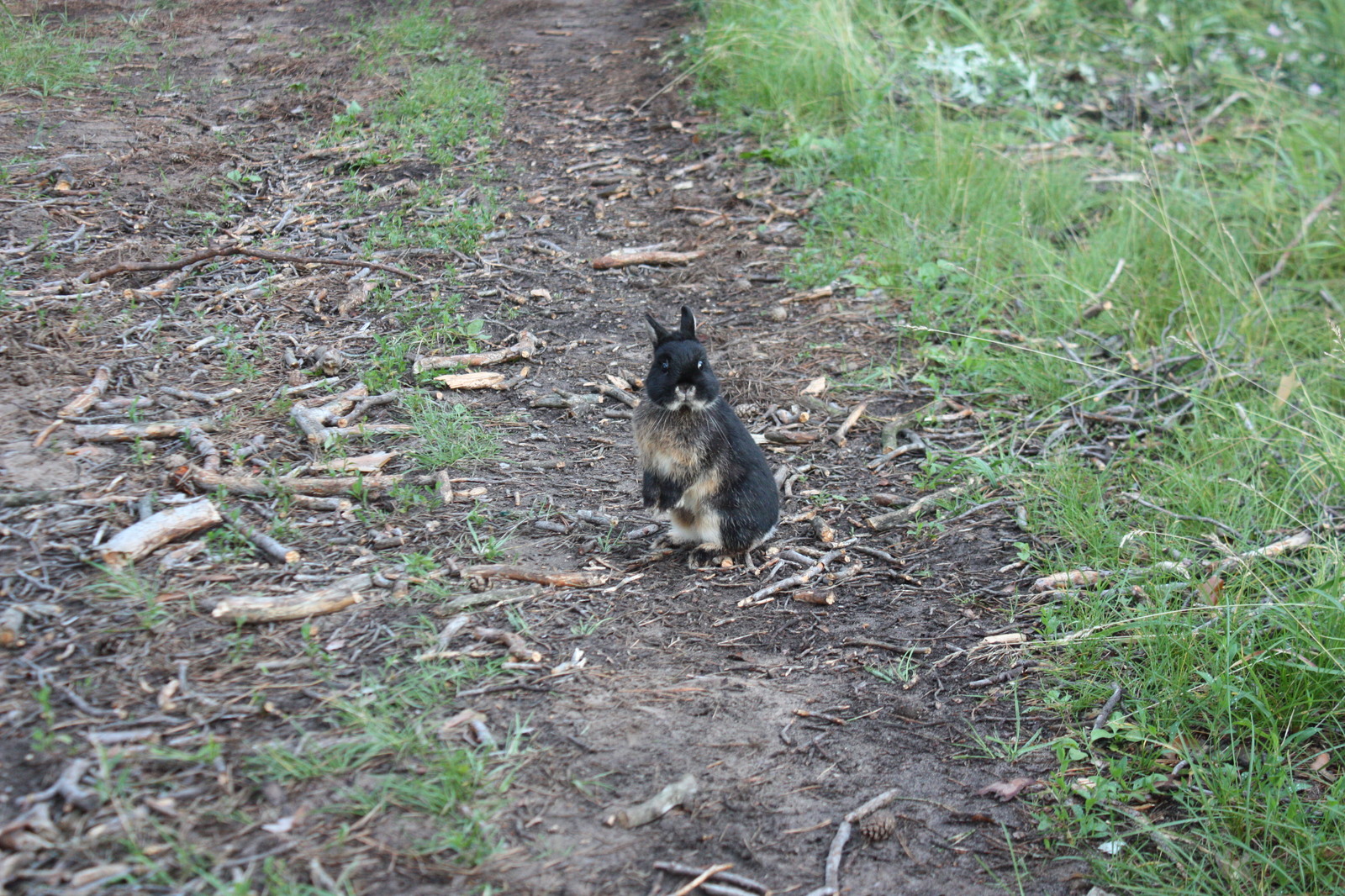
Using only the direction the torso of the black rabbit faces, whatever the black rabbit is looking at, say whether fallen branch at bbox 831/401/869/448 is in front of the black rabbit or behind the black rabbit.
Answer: behind

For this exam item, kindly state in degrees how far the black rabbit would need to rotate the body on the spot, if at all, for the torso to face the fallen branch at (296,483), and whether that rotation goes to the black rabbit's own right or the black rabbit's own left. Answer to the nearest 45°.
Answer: approximately 45° to the black rabbit's own right

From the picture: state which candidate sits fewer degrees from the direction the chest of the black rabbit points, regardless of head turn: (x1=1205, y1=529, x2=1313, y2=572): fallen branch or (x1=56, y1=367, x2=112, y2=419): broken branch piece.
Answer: the broken branch piece

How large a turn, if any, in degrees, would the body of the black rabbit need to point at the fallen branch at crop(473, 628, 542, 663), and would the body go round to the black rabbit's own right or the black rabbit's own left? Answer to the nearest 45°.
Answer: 0° — it already faces it

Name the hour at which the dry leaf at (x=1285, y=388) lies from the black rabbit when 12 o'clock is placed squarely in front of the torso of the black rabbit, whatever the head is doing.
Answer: The dry leaf is roughly at 7 o'clock from the black rabbit.

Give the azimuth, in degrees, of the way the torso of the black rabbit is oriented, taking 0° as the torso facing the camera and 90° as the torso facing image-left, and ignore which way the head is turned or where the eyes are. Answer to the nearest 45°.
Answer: approximately 45°

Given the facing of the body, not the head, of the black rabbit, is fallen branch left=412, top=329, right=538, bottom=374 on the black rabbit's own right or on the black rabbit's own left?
on the black rabbit's own right

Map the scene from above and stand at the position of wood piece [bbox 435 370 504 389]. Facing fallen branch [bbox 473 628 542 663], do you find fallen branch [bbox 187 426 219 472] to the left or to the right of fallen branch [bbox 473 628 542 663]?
right

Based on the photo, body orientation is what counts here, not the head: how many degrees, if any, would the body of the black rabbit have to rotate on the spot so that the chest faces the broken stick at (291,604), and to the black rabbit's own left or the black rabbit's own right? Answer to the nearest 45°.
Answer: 0° — it already faces it

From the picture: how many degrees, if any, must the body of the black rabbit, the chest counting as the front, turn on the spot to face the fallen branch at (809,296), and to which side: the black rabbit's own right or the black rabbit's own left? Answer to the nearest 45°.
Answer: approximately 135° to the black rabbit's own right

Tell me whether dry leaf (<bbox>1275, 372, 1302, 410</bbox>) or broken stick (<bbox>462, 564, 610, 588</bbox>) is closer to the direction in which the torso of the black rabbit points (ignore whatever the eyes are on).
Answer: the broken stick
